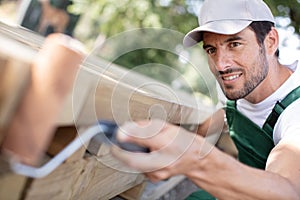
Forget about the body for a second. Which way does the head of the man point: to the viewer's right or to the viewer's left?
to the viewer's left

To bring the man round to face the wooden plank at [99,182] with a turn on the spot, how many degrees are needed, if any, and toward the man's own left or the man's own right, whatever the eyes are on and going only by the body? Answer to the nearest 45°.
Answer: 0° — they already face it

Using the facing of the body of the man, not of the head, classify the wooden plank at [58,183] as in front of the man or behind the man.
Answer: in front

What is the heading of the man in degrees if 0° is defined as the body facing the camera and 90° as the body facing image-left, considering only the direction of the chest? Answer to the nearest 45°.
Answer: approximately 45°
